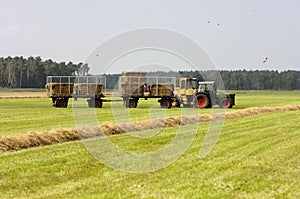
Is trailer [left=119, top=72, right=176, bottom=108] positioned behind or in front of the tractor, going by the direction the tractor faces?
behind

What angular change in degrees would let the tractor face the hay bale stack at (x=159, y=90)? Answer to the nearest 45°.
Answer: approximately 180°

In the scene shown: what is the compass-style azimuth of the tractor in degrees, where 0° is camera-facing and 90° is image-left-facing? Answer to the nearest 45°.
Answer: approximately 270°

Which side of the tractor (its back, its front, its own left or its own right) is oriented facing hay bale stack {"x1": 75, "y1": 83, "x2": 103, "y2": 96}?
back

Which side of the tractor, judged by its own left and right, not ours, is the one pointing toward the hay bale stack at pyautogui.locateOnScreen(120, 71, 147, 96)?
back

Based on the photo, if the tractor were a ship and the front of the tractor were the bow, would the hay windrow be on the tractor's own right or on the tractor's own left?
on the tractor's own right

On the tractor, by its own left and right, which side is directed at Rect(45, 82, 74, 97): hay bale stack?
back

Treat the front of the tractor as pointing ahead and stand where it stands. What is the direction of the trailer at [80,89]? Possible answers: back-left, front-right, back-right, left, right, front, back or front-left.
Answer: back
